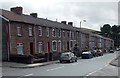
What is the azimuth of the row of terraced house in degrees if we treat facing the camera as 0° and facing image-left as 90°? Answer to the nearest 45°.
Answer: approximately 315°
